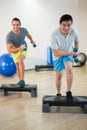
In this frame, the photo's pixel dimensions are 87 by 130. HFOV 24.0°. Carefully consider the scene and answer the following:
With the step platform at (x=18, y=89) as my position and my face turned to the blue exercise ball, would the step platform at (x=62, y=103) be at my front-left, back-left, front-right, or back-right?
back-right

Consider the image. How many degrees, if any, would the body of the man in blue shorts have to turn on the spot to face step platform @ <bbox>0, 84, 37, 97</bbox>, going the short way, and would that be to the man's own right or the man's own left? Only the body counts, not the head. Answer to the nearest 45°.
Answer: approximately 135° to the man's own right

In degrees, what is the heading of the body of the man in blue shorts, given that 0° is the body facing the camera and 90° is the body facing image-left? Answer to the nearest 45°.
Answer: approximately 0°
